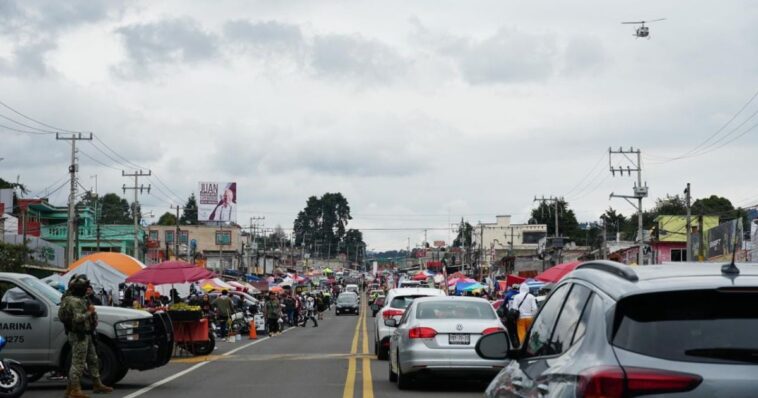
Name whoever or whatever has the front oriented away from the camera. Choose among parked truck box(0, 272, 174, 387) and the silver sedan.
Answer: the silver sedan

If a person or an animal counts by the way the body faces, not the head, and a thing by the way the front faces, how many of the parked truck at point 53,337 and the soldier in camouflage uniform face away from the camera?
0

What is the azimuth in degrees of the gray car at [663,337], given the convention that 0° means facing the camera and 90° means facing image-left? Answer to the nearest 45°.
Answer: approximately 135°

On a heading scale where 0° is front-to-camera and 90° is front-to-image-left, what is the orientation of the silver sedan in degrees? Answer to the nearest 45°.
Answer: approximately 180°

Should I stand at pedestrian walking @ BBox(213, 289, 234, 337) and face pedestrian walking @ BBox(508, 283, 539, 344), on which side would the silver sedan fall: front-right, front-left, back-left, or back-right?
front-right

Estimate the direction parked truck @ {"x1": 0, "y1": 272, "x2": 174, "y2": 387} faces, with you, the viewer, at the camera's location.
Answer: facing the viewer and to the right of the viewer

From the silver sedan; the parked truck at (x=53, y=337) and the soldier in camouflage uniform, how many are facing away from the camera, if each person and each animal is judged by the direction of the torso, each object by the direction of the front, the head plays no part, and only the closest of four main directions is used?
1
